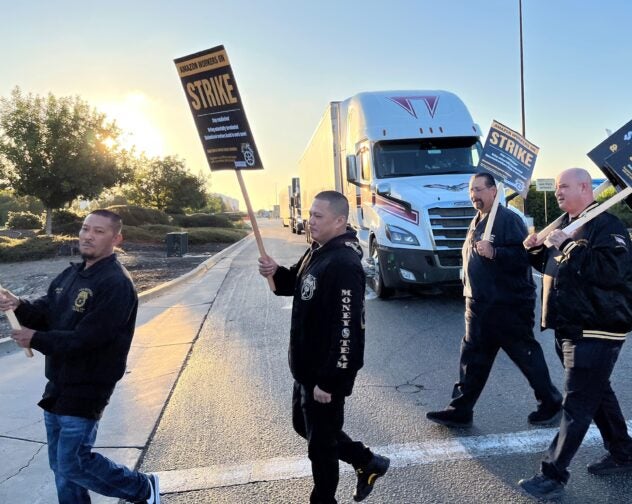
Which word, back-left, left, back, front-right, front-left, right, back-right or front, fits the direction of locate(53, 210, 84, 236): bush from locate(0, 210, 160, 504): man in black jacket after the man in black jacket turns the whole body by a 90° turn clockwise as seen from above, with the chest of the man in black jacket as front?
front-right

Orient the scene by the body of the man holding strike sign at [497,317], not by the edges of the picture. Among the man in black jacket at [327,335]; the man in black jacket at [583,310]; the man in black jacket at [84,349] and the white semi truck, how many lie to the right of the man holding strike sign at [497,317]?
1

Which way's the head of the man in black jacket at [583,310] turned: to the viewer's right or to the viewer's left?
to the viewer's left

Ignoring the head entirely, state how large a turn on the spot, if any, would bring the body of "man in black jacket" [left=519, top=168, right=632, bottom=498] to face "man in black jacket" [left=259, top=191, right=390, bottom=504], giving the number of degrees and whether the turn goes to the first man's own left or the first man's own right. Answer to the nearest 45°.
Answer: approximately 45° to the first man's own left

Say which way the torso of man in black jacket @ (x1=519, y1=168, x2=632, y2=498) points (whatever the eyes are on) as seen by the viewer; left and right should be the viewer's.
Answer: facing to the left of the viewer

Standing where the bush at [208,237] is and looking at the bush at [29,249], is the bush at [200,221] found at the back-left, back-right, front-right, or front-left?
back-right

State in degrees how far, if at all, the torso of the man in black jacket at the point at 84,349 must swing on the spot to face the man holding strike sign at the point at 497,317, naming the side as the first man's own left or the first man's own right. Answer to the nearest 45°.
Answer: approximately 135° to the first man's own left

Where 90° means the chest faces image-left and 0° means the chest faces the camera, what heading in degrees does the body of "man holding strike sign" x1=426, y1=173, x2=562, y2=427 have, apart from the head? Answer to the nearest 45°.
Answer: approximately 90°

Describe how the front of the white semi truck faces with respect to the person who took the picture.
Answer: facing the viewer and to the right of the viewer
